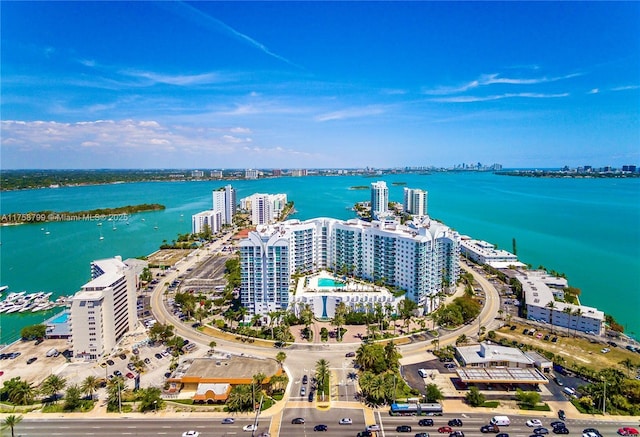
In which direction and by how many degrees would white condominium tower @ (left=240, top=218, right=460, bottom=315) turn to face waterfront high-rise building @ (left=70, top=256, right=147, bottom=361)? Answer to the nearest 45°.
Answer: approximately 45° to its right

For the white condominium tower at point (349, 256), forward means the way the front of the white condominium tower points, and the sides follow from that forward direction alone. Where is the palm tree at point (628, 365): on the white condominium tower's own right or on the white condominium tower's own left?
on the white condominium tower's own left

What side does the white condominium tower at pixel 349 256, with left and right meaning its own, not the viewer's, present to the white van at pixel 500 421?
front

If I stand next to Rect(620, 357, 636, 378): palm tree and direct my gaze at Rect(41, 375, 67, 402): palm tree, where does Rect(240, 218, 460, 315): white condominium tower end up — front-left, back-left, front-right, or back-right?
front-right

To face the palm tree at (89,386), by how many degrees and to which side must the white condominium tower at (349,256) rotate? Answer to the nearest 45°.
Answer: approximately 45° to its right

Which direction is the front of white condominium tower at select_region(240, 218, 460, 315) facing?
toward the camera

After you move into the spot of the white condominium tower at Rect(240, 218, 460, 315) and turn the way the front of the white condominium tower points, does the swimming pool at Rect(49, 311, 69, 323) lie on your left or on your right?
on your right

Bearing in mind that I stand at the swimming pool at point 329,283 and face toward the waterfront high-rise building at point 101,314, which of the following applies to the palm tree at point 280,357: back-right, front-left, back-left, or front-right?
front-left

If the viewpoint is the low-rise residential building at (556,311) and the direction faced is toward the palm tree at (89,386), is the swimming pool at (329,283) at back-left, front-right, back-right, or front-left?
front-right

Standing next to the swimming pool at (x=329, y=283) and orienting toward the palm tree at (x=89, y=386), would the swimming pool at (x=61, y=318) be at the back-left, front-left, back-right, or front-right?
front-right

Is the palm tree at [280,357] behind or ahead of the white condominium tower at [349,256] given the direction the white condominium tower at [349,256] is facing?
ahead

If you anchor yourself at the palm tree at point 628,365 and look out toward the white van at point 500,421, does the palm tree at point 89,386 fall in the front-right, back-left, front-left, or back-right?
front-right

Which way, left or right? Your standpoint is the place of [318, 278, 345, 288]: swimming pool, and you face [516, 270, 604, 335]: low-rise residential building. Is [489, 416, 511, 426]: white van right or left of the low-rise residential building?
right
